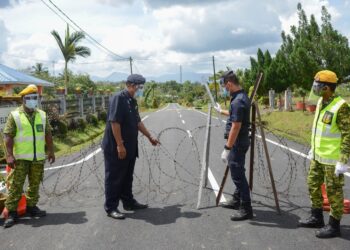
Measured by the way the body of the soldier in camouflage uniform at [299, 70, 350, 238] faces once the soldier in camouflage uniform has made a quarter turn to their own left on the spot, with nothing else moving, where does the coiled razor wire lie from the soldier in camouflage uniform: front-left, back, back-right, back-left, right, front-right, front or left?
back

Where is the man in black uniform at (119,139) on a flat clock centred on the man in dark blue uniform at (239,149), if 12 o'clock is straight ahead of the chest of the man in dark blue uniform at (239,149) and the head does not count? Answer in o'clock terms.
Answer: the man in black uniform at (119,139) is roughly at 12 o'clock from the man in dark blue uniform at (239,149).

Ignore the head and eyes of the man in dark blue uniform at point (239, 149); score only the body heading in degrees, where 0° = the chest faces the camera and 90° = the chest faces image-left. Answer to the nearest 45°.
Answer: approximately 90°

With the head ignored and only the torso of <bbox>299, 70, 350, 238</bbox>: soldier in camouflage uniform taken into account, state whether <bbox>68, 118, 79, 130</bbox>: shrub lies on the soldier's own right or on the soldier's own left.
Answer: on the soldier's own right

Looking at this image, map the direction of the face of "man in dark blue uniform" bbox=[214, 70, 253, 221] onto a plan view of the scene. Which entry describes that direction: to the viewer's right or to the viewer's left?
to the viewer's left

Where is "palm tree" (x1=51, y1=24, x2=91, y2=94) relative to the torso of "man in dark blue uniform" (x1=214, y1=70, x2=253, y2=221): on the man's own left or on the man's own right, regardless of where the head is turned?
on the man's own right

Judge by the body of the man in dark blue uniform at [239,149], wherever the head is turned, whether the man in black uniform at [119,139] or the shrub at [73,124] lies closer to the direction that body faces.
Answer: the man in black uniform

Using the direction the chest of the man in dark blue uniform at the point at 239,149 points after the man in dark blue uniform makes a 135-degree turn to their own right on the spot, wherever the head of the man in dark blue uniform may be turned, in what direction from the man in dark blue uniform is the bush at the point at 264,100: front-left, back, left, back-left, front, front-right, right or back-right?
front-left

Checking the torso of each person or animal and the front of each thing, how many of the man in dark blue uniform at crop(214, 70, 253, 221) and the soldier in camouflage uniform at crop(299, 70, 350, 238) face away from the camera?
0

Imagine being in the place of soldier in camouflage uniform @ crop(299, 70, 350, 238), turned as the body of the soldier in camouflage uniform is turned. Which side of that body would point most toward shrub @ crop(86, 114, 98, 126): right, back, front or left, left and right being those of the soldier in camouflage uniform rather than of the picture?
right

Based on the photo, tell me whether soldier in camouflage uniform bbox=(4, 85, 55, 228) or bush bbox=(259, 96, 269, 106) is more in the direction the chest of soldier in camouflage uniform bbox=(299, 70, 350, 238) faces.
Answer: the soldier in camouflage uniform

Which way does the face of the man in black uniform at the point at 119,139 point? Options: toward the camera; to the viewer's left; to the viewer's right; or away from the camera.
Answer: to the viewer's right

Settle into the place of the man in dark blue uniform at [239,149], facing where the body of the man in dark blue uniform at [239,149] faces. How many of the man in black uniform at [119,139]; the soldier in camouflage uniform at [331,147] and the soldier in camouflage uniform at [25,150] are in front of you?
2

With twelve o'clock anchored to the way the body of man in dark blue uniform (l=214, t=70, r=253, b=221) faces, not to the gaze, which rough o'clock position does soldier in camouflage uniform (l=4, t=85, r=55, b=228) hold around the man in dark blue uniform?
The soldier in camouflage uniform is roughly at 12 o'clock from the man in dark blue uniform.

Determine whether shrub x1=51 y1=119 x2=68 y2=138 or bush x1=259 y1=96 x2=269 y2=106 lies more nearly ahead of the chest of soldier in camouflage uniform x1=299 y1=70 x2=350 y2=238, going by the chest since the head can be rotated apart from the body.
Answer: the shrub

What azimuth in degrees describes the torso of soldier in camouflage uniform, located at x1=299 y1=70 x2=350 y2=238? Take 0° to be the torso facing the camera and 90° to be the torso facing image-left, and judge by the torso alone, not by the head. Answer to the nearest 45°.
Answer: approximately 45°
